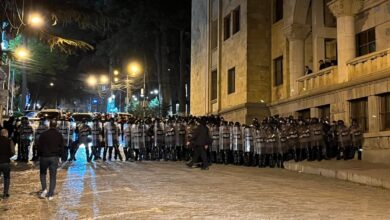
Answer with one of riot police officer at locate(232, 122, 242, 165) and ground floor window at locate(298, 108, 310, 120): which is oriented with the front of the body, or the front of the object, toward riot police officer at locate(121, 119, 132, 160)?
the ground floor window

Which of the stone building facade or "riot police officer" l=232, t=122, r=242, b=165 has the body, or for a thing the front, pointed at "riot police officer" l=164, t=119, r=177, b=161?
the stone building facade

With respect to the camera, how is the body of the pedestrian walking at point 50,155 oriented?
away from the camera

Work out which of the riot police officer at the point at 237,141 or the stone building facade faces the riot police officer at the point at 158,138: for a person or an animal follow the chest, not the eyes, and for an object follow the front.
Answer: the stone building facade

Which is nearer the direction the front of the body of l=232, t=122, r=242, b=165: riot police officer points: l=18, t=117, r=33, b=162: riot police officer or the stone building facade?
the riot police officer

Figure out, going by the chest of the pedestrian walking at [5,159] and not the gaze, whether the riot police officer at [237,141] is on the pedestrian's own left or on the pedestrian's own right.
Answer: on the pedestrian's own right

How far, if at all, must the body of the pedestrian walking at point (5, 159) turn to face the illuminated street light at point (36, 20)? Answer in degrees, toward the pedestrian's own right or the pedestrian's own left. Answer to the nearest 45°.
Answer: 0° — they already face it

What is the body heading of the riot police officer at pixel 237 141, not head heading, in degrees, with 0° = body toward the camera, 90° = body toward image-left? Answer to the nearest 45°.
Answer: approximately 0°

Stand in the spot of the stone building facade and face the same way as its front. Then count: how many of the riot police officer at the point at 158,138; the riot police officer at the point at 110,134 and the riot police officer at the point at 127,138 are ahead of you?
3

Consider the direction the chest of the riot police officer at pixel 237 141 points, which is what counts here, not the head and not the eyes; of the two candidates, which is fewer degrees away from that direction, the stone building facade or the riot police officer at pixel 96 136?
the riot police officer
